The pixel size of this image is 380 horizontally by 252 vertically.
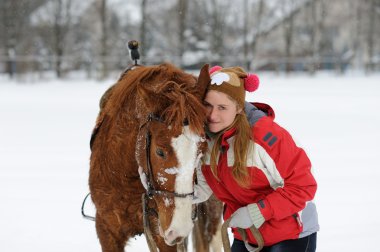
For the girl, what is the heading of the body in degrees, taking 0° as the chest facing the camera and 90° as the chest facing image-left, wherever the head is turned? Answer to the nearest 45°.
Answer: approximately 45°

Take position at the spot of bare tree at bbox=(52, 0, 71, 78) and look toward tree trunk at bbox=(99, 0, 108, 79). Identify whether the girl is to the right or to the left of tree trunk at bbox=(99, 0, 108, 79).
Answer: right

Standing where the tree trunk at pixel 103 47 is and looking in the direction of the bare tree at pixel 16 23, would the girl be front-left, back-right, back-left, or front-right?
back-left

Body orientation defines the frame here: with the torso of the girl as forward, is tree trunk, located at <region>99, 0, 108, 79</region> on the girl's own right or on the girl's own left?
on the girl's own right

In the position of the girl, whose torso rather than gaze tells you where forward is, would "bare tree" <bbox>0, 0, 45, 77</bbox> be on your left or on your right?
on your right

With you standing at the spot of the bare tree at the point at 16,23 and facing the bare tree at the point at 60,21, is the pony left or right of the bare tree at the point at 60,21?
right
